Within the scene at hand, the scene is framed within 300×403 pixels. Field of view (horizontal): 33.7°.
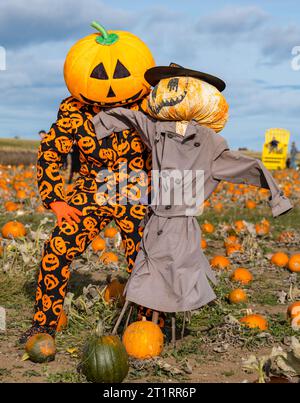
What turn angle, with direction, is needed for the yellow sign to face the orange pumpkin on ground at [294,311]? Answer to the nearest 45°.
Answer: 0° — it already faces it

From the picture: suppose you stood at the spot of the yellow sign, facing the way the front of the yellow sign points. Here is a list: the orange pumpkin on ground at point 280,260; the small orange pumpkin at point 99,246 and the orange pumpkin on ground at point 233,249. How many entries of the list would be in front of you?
3

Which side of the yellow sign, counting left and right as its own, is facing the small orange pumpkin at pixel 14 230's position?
front

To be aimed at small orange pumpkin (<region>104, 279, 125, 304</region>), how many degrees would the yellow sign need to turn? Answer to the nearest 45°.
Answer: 0° — it already faces it

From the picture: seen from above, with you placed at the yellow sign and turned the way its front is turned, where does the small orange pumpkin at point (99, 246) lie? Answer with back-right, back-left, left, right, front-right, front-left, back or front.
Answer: front

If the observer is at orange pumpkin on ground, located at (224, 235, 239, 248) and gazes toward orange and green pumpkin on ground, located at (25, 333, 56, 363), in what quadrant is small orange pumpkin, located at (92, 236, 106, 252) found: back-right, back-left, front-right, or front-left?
front-right

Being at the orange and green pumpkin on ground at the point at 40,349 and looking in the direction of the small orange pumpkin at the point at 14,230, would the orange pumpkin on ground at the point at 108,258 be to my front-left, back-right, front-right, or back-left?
front-right

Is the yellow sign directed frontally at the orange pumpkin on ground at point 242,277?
yes

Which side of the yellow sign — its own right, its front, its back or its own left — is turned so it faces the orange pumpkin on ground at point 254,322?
front

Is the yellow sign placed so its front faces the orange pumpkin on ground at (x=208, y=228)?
yes

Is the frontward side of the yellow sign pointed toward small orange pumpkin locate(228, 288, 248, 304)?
yes

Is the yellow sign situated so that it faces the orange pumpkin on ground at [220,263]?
yes

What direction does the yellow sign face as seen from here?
toward the camera

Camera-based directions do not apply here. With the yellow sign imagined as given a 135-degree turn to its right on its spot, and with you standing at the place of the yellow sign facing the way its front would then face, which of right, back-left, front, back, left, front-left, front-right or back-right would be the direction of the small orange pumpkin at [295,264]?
back-left

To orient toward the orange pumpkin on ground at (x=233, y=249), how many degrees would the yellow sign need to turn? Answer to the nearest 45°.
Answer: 0° — it already faces it

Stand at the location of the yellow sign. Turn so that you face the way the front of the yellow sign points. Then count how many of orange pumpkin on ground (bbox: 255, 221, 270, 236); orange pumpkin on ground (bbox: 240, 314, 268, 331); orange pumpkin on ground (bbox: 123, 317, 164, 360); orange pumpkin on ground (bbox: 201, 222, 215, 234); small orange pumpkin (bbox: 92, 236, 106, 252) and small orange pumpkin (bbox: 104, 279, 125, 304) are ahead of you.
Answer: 6

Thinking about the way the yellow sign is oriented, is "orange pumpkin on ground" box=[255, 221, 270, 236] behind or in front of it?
in front
